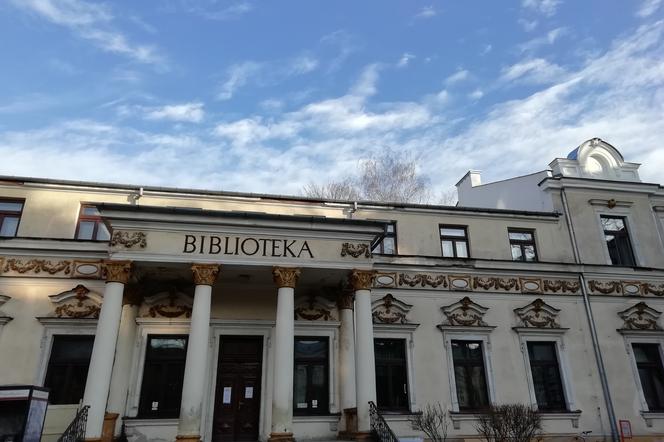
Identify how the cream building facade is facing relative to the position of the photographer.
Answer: facing the viewer

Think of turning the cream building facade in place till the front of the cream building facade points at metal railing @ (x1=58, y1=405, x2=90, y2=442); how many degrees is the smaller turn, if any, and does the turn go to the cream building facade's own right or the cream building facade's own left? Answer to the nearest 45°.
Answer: approximately 45° to the cream building facade's own right
